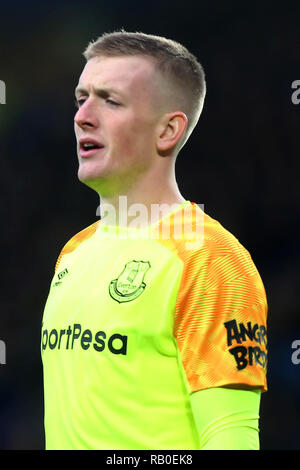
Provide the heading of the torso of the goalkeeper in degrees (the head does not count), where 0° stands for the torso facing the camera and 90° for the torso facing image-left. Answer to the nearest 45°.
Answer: approximately 45°
